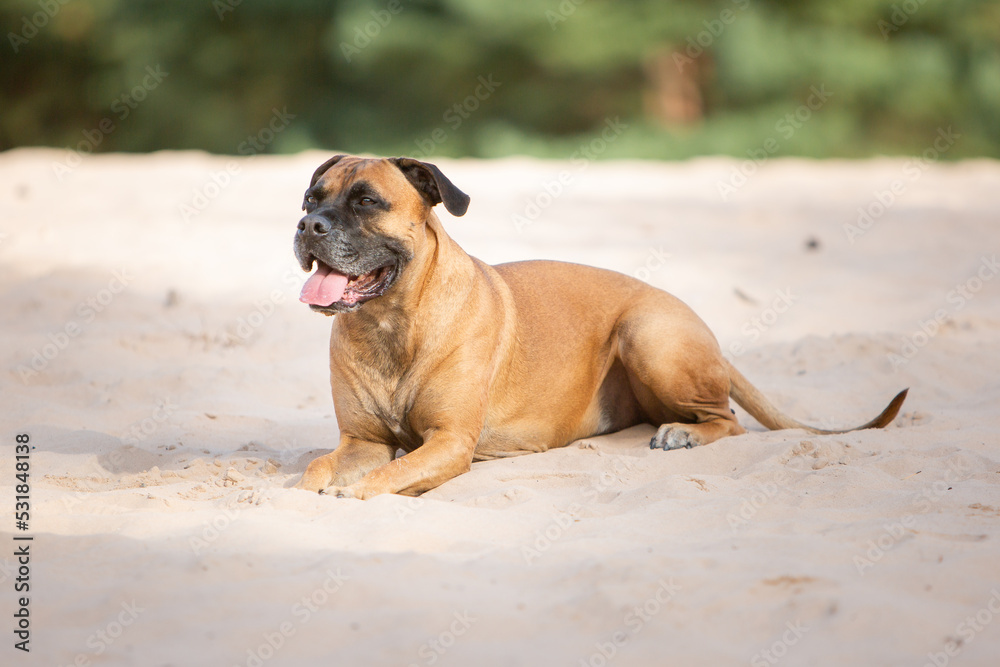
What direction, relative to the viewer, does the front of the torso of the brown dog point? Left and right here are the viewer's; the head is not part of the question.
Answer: facing the viewer and to the left of the viewer
